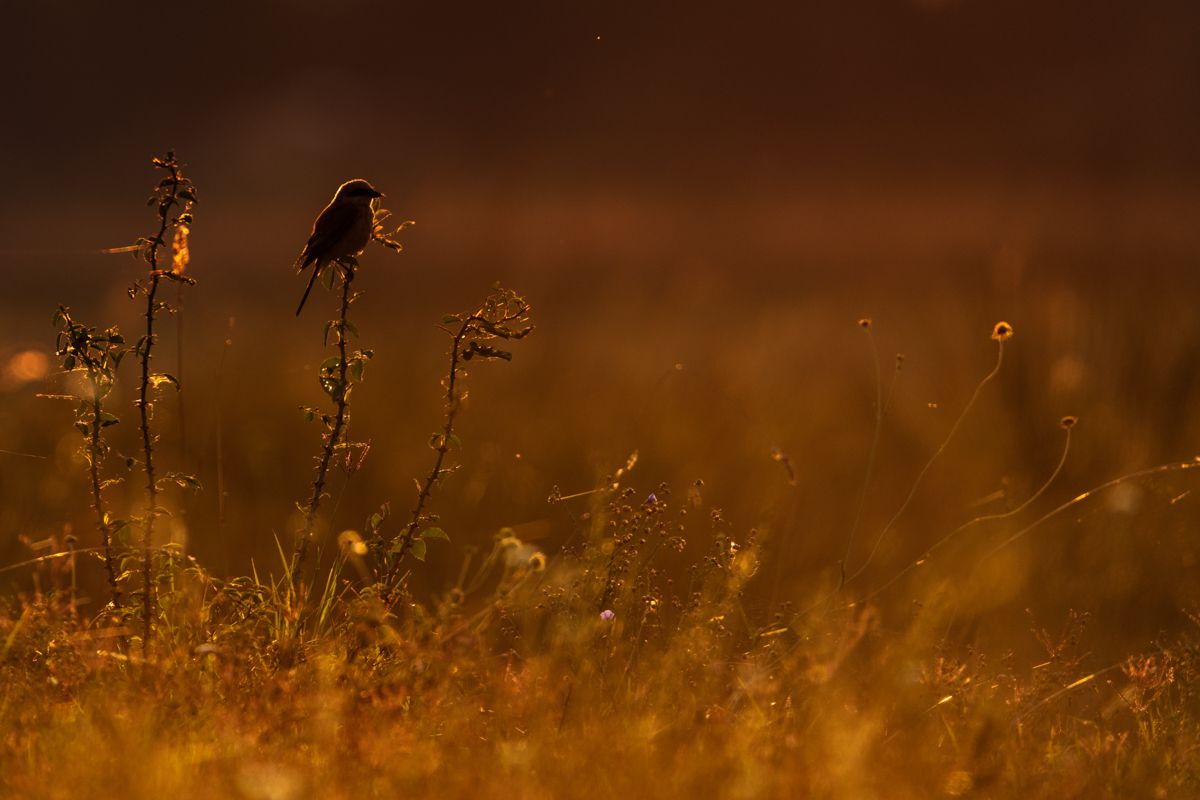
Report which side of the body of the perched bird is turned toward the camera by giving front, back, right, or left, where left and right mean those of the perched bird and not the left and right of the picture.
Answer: right
